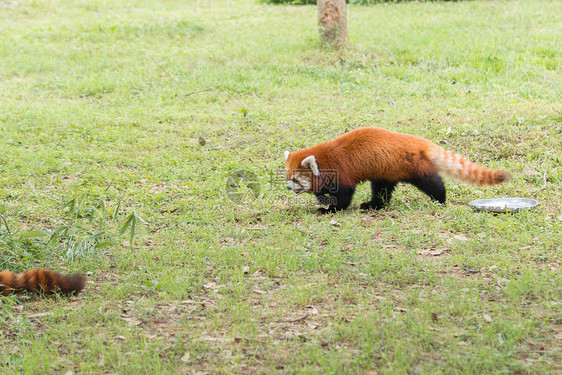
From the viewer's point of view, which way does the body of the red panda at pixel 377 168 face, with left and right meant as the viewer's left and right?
facing to the left of the viewer

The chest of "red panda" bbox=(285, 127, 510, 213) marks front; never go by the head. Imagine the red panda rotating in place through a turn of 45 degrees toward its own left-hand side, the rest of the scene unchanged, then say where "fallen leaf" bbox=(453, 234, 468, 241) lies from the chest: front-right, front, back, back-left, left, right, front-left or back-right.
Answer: left

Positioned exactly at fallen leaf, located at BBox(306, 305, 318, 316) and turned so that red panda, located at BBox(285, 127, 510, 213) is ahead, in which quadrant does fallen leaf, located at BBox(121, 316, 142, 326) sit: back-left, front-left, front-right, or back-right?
back-left

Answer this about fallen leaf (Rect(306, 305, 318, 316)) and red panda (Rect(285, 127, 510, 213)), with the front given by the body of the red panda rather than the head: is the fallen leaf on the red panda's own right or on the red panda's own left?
on the red panda's own left

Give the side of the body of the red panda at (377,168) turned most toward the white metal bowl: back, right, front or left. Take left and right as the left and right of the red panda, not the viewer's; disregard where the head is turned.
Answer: back

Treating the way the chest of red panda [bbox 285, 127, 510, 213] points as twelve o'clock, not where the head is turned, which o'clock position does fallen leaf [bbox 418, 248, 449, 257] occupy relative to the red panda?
The fallen leaf is roughly at 8 o'clock from the red panda.
